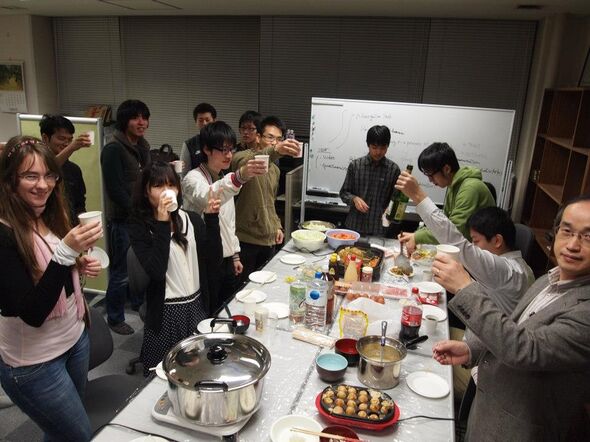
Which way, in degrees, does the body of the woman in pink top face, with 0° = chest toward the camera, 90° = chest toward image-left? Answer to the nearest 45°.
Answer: approximately 315°

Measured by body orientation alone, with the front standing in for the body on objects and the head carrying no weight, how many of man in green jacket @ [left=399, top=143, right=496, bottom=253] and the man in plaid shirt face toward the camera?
1

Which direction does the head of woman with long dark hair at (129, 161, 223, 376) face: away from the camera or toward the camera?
toward the camera

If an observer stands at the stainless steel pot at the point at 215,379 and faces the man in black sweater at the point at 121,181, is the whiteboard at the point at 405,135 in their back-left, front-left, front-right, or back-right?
front-right

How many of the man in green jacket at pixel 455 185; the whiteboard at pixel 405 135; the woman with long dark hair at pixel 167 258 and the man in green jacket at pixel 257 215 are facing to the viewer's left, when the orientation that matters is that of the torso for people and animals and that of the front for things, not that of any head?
1

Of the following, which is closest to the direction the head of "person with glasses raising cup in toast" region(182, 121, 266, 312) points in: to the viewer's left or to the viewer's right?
to the viewer's right

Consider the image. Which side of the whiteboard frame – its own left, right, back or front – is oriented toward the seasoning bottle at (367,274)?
front

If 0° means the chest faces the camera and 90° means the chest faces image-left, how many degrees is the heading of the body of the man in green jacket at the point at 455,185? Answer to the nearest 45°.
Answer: approximately 90°

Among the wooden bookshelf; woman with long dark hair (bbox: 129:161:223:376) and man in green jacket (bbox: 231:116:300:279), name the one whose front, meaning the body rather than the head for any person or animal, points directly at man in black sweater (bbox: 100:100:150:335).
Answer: the wooden bookshelf

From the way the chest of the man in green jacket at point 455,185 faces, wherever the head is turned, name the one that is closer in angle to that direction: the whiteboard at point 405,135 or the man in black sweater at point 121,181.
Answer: the man in black sweater

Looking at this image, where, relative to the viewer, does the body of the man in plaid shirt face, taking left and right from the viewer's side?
facing the viewer

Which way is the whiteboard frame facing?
toward the camera

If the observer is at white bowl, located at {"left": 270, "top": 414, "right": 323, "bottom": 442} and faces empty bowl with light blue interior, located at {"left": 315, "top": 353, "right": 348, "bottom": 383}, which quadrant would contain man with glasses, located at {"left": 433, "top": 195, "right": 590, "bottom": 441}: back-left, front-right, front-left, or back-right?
front-right

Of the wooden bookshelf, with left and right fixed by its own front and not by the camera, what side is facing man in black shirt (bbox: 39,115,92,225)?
front

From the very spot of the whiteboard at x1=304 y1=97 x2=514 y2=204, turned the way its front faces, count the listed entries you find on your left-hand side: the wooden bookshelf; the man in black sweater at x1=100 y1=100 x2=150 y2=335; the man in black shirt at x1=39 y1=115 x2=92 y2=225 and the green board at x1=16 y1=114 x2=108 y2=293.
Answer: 1

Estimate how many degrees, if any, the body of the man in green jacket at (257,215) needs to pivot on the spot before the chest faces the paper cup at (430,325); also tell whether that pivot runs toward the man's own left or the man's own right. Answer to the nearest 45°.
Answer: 0° — they already face it

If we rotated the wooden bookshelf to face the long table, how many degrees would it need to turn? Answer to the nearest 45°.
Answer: approximately 45° to its left

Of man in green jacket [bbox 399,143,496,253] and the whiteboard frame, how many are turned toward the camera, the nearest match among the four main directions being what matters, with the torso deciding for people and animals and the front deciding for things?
1
